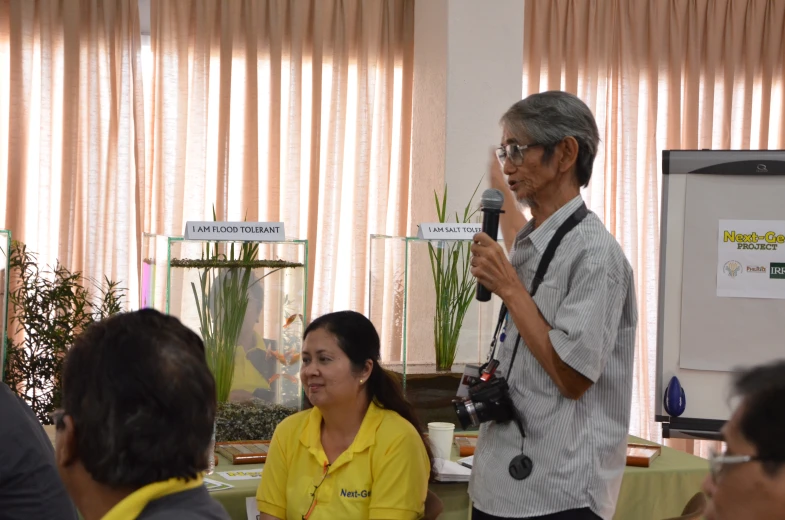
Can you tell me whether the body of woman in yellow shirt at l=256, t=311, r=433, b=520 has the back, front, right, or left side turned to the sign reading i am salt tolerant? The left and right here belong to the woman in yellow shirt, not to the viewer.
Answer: back

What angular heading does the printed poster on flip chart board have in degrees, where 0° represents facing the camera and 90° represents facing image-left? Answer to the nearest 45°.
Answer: approximately 0°

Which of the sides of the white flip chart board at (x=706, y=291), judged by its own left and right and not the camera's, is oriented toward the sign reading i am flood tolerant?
right

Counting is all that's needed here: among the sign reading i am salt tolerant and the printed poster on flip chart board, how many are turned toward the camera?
2

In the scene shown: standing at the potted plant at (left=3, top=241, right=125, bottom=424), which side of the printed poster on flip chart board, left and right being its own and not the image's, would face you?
right
